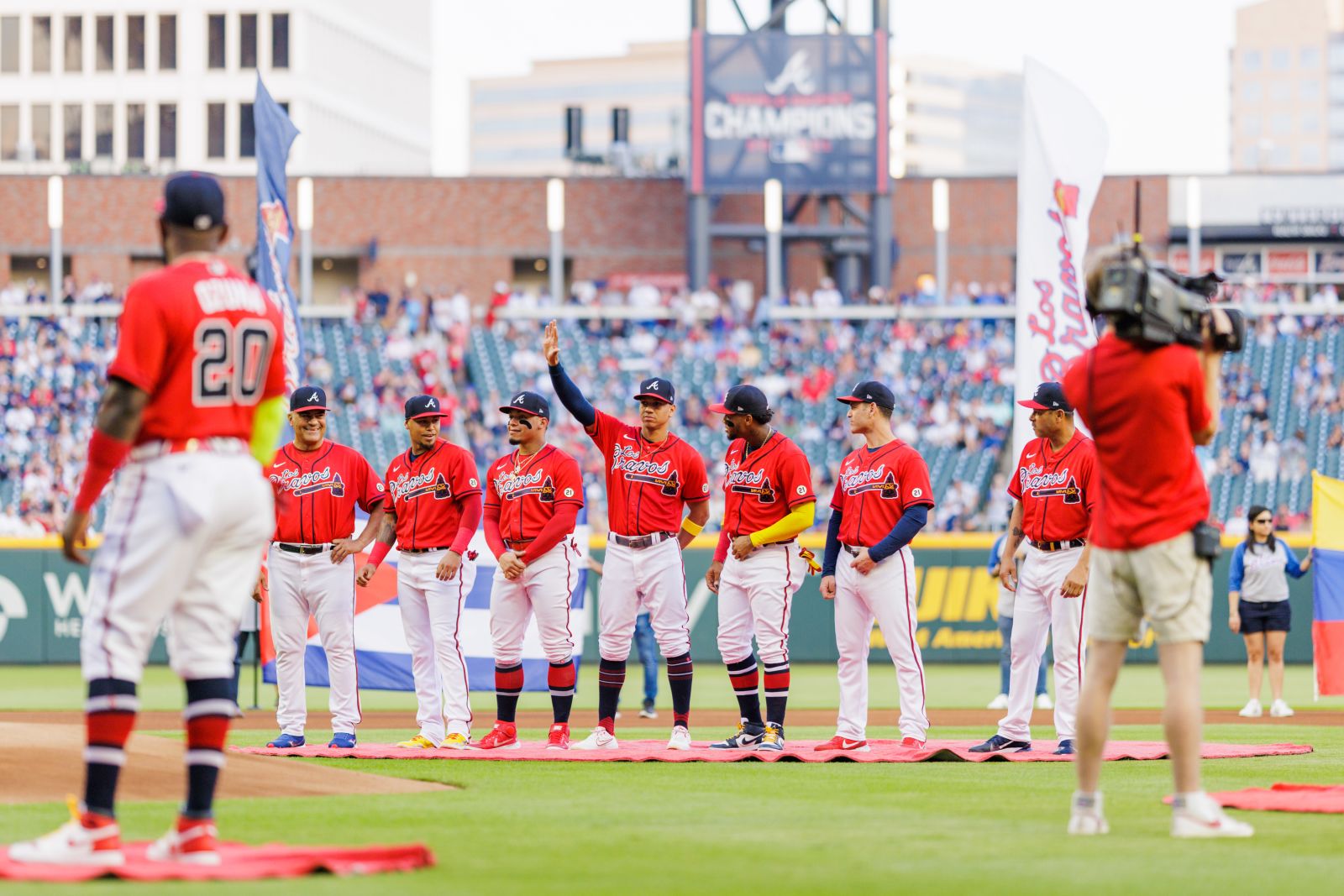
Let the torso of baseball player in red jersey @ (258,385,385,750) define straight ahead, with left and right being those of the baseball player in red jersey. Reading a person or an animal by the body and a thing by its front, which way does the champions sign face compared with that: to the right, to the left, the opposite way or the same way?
the same way

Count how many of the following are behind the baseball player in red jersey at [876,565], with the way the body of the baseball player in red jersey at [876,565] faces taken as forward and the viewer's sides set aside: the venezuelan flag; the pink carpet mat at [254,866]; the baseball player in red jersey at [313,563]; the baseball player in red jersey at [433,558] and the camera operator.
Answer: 1

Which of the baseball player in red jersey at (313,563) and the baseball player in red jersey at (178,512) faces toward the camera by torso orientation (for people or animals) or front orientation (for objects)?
the baseball player in red jersey at (313,563)

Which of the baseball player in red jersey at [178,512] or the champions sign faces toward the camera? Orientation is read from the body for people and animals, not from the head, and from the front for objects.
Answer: the champions sign

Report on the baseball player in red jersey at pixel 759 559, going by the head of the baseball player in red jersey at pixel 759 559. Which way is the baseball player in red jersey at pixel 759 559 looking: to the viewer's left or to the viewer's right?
to the viewer's left

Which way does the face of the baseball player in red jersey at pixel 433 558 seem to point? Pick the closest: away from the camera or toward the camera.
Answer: toward the camera

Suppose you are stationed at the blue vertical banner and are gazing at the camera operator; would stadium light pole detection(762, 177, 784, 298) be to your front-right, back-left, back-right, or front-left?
back-left

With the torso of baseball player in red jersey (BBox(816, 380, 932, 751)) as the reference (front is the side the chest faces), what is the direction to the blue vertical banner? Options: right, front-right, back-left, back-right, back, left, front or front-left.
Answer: right

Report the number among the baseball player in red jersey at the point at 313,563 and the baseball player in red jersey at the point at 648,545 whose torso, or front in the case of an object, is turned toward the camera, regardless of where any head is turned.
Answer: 2

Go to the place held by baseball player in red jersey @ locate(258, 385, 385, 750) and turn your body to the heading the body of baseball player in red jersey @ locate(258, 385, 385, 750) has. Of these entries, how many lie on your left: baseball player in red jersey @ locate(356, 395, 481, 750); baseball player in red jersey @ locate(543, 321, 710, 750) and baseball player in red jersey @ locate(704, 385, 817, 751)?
3

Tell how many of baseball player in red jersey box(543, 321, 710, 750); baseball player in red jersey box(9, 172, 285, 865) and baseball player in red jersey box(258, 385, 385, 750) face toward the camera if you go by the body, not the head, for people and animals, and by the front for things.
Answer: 2

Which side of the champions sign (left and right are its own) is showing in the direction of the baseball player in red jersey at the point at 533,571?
front

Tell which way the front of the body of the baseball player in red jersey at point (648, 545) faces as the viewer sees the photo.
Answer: toward the camera

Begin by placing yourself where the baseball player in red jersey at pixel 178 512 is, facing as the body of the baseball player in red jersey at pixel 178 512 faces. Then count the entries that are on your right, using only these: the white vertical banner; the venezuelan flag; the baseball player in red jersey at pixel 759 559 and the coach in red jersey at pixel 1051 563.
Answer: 4

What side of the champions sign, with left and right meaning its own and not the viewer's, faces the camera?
front

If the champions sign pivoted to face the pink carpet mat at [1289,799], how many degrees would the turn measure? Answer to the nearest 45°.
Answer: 0° — it already faces it

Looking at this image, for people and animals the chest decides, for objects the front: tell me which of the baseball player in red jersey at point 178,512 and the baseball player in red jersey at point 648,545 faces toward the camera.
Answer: the baseball player in red jersey at point 648,545

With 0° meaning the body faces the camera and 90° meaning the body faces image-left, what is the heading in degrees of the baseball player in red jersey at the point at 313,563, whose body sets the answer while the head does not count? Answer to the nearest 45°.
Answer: approximately 0°

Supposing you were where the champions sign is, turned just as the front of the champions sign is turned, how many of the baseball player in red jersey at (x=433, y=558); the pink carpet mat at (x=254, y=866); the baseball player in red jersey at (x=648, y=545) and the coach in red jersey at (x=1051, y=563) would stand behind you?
0

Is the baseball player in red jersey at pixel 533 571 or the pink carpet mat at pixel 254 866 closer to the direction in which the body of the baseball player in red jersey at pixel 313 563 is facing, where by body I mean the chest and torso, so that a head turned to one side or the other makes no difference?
the pink carpet mat

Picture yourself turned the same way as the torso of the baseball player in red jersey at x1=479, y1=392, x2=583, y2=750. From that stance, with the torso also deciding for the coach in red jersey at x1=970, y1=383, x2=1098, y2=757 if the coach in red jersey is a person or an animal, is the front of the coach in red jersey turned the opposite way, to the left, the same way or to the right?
the same way

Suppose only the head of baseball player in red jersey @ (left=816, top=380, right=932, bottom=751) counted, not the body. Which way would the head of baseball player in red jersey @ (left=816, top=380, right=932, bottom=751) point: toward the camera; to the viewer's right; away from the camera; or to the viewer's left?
to the viewer's left
